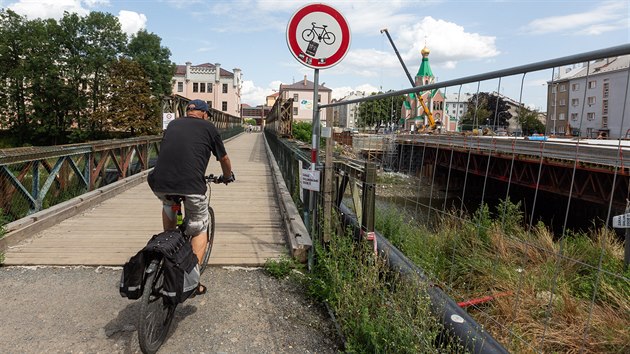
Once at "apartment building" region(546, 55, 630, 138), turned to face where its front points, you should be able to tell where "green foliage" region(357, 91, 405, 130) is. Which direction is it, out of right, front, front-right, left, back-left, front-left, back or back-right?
right

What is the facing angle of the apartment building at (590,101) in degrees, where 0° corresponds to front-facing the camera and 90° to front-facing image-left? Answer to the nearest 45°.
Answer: approximately 45°

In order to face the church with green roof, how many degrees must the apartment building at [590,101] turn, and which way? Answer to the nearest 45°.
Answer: approximately 90° to its right

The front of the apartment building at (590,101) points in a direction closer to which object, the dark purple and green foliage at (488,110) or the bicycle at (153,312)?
the bicycle

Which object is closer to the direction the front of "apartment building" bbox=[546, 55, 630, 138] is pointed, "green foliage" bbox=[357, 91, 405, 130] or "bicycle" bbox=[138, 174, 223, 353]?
the bicycle

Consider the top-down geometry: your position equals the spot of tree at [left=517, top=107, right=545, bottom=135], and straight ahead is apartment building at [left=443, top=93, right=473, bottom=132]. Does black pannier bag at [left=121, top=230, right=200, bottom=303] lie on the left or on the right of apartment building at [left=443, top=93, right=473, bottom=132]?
left

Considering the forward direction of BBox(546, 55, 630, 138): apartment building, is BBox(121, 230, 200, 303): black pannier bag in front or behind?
in front

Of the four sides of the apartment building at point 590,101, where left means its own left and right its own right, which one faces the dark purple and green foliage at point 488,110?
right

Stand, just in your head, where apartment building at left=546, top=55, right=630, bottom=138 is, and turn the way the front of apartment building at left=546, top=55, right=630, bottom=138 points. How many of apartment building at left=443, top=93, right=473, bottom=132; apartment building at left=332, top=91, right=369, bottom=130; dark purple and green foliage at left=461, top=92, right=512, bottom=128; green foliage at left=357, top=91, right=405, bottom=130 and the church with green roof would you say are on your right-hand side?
5

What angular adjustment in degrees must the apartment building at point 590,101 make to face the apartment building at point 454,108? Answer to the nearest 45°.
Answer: approximately 90° to its right

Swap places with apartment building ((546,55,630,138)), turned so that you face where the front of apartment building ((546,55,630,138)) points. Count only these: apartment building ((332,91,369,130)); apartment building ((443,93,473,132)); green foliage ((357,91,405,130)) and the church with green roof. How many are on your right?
4

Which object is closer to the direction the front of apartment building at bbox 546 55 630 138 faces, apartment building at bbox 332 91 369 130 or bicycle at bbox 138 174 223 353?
the bicycle
